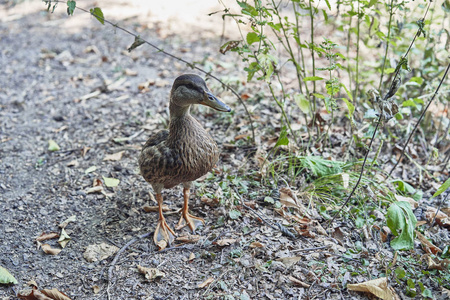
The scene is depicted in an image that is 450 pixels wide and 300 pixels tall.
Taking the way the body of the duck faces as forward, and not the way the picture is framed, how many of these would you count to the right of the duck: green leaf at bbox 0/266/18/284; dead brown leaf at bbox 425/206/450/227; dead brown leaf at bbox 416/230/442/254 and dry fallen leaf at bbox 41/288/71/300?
2

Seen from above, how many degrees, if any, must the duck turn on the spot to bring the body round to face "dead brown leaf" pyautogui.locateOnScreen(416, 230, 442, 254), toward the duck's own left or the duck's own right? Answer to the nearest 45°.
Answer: approximately 45° to the duck's own left

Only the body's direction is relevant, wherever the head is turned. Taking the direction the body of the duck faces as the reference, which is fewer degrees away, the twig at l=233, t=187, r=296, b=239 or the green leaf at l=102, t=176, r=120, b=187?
the twig

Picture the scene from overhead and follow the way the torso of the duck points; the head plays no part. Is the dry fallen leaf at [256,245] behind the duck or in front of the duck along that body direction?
in front

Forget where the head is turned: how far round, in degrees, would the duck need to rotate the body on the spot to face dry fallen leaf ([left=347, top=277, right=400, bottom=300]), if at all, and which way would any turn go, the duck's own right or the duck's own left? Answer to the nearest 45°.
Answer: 0° — it already faces it

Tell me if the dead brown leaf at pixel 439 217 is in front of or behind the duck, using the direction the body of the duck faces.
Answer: in front

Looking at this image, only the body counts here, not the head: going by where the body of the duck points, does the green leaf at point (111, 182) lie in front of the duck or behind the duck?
behind

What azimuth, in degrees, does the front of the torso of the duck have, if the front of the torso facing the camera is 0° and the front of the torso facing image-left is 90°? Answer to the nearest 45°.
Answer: approximately 315°

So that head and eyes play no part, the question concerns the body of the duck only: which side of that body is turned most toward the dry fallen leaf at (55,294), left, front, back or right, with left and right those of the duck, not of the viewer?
right
